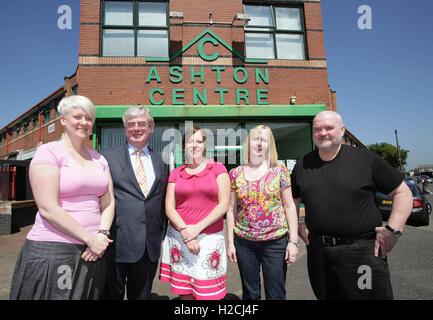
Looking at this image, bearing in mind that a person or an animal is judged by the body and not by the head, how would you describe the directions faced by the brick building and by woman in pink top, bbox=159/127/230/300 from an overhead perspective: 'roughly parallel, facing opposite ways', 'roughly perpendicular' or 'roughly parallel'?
roughly parallel

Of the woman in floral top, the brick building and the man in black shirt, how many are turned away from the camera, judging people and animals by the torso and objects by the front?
0

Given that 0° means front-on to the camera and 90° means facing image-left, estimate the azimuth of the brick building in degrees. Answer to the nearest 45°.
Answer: approximately 0°

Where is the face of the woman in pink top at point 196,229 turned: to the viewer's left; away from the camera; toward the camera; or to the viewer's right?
toward the camera

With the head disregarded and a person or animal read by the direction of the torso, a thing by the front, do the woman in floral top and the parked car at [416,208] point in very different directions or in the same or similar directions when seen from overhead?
very different directions

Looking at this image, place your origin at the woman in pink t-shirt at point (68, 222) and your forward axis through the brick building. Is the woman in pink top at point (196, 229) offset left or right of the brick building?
right

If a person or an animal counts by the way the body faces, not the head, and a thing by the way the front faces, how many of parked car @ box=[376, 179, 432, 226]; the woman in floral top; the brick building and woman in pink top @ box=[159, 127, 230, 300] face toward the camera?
3

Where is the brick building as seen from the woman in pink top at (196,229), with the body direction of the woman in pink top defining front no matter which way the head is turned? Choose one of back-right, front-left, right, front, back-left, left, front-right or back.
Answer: back

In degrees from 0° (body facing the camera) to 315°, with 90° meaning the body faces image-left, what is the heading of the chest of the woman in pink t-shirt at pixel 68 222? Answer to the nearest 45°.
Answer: approximately 315°

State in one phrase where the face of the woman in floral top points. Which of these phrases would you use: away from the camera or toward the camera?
toward the camera

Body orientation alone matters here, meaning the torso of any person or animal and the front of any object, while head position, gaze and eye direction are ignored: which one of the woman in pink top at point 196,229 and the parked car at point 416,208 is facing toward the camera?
the woman in pink top

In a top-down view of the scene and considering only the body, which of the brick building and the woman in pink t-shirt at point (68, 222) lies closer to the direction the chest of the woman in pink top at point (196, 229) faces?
the woman in pink t-shirt

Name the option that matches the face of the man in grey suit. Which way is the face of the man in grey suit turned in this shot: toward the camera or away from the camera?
toward the camera

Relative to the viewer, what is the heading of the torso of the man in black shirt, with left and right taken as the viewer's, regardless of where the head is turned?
facing the viewer and to the left of the viewer

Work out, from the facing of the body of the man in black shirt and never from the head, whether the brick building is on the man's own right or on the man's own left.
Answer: on the man's own right

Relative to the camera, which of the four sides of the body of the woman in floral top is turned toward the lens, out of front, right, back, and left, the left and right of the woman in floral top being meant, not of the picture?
front
